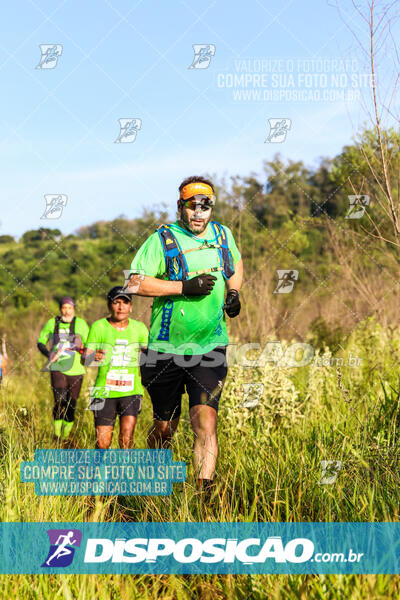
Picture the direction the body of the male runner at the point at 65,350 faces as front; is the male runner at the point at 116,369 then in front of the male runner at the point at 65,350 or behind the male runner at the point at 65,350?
in front

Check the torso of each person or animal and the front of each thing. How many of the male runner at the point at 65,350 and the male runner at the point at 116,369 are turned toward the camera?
2

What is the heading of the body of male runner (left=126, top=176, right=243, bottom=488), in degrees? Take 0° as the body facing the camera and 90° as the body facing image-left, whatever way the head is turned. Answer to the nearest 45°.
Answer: approximately 315°

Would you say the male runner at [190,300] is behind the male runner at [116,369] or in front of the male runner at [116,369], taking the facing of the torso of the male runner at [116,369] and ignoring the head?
in front

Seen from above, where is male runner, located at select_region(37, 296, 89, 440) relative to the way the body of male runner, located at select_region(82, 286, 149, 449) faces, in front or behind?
behind

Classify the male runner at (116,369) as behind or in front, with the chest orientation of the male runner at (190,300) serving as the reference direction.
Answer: behind

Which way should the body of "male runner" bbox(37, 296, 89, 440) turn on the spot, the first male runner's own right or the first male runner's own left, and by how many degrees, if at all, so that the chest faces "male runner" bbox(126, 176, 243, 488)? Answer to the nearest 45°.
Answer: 0° — they already face them

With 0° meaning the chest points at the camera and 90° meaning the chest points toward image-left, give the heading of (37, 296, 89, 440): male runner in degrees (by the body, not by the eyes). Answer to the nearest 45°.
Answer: approximately 0°
